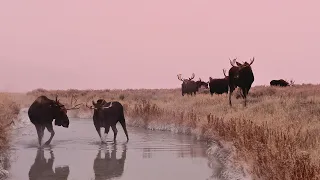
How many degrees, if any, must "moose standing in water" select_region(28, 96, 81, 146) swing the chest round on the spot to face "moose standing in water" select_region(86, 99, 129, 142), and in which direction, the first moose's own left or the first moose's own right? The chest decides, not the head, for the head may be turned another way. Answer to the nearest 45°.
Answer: approximately 45° to the first moose's own left

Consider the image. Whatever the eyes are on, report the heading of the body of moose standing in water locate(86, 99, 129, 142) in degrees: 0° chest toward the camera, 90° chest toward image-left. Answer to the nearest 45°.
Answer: approximately 45°

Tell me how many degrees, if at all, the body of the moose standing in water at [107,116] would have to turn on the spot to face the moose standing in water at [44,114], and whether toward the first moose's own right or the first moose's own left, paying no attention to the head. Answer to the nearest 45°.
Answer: approximately 45° to the first moose's own right
